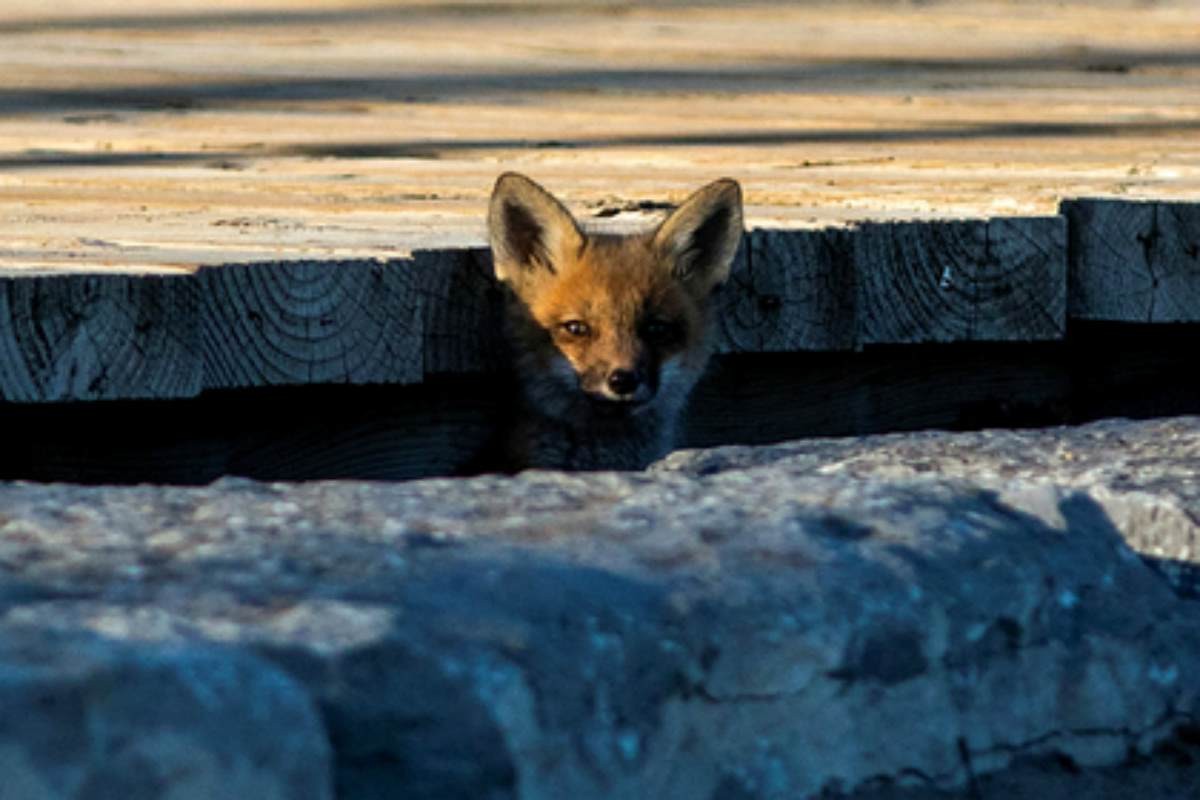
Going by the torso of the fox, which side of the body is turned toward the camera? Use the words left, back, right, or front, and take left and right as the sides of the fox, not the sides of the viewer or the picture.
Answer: front
